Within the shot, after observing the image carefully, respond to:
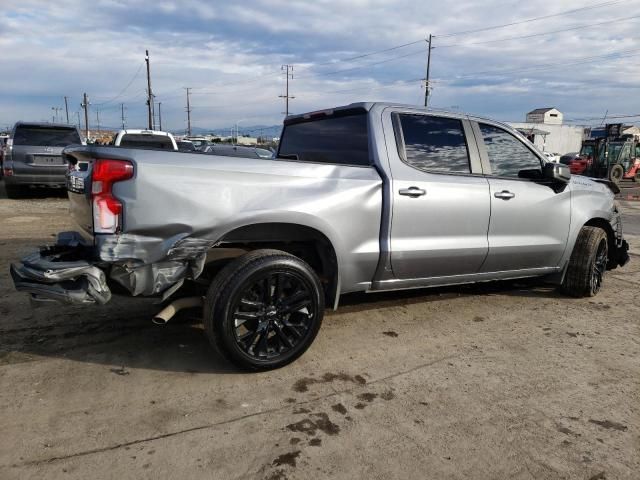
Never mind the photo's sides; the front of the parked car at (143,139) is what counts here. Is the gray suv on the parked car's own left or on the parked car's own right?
on the parked car's own left

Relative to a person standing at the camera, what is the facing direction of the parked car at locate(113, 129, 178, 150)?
facing away from the viewer

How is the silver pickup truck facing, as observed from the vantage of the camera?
facing away from the viewer and to the right of the viewer

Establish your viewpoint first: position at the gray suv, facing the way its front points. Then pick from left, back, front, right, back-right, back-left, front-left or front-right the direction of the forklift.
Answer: right

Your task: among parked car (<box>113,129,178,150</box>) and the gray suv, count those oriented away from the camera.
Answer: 2

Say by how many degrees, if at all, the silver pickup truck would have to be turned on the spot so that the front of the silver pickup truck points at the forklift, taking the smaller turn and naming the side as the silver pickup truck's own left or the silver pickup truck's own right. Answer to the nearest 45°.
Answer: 0° — it already faces it

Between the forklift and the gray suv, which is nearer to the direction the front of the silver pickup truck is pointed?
the forklift

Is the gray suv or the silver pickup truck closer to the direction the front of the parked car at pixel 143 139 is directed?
the gray suv

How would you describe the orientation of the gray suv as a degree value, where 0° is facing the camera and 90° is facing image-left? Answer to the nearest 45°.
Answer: approximately 180°

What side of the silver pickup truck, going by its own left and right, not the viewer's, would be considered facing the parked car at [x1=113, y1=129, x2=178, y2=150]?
left

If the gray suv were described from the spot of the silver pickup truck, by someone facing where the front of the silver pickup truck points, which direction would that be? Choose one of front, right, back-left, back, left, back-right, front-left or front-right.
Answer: left
